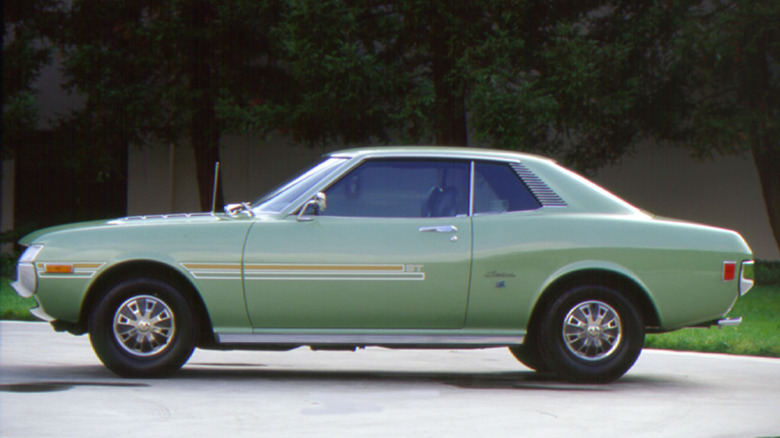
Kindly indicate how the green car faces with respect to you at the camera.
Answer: facing to the left of the viewer

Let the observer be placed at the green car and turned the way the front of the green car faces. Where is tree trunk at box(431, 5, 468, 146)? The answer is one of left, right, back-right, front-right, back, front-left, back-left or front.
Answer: right

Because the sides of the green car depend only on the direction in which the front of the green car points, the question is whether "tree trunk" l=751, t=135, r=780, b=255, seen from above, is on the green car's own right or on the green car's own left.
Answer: on the green car's own right

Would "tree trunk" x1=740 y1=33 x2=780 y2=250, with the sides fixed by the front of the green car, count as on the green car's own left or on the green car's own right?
on the green car's own right

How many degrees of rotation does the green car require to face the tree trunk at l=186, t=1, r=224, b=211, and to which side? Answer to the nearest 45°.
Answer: approximately 90° to its right

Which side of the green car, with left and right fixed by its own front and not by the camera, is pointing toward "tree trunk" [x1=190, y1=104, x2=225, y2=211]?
right

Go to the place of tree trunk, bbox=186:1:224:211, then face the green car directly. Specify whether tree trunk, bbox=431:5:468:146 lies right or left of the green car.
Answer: left
